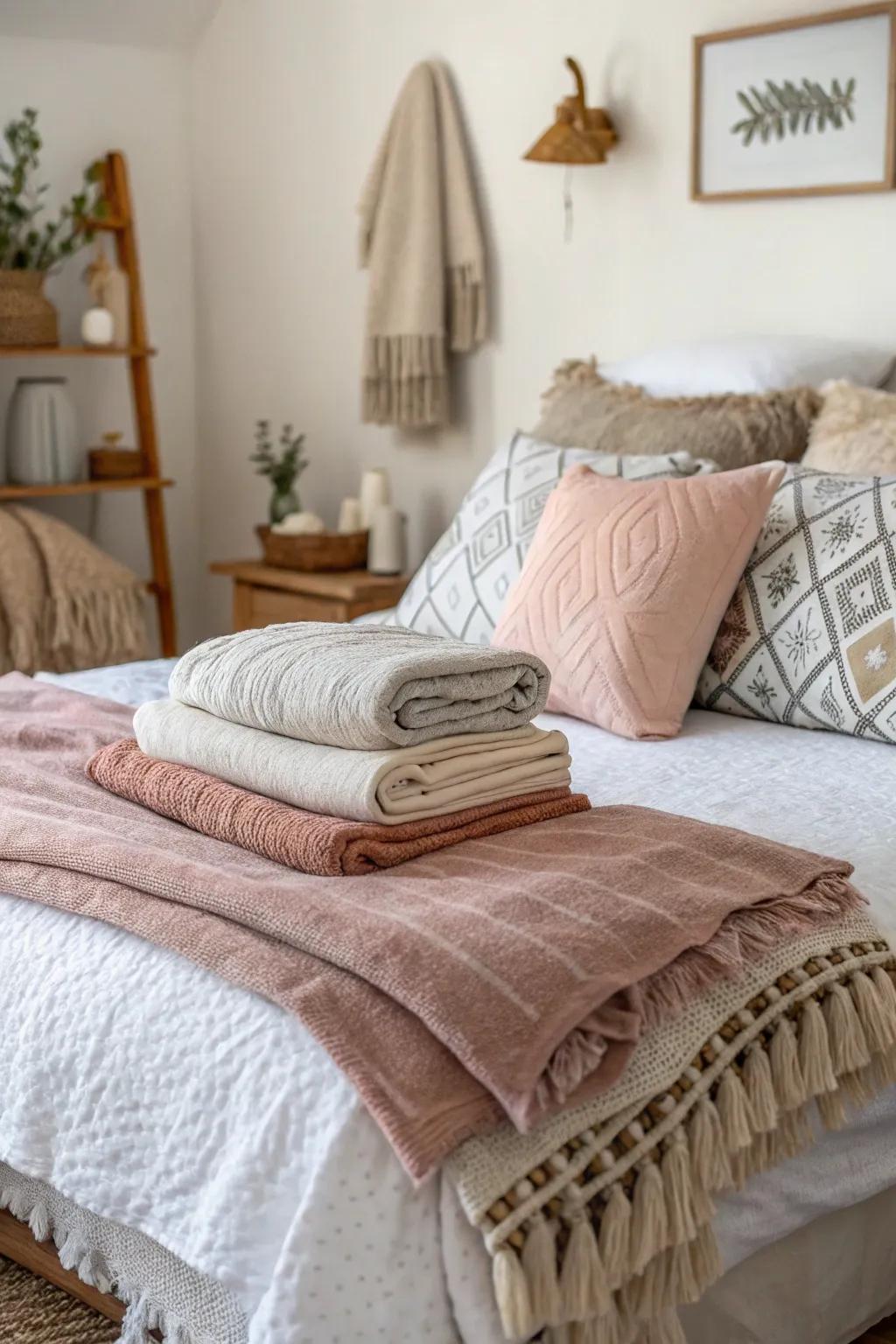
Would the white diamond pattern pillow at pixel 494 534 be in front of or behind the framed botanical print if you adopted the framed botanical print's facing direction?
in front

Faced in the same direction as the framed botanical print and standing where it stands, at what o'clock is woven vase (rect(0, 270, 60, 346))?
The woven vase is roughly at 2 o'clock from the framed botanical print.

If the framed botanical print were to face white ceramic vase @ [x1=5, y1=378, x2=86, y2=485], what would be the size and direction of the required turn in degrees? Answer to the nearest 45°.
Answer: approximately 45° to its right

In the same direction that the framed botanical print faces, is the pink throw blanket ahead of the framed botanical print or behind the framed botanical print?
ahead

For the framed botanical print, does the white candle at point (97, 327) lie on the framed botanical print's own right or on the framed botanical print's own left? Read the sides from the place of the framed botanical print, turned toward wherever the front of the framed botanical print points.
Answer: on the framed botanical print's own right

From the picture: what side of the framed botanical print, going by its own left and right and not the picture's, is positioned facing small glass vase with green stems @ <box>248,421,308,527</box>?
right

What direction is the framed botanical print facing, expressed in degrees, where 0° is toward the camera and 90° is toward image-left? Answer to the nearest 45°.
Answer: approximately 45°

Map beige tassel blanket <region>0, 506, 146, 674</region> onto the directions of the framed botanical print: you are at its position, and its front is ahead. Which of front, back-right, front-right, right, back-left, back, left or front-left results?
front-right

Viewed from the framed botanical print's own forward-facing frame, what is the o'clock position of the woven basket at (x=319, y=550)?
The woven basket is roughly at 2 o'clock from the framed botanical print.

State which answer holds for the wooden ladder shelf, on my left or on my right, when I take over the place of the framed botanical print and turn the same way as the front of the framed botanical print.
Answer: on my right
